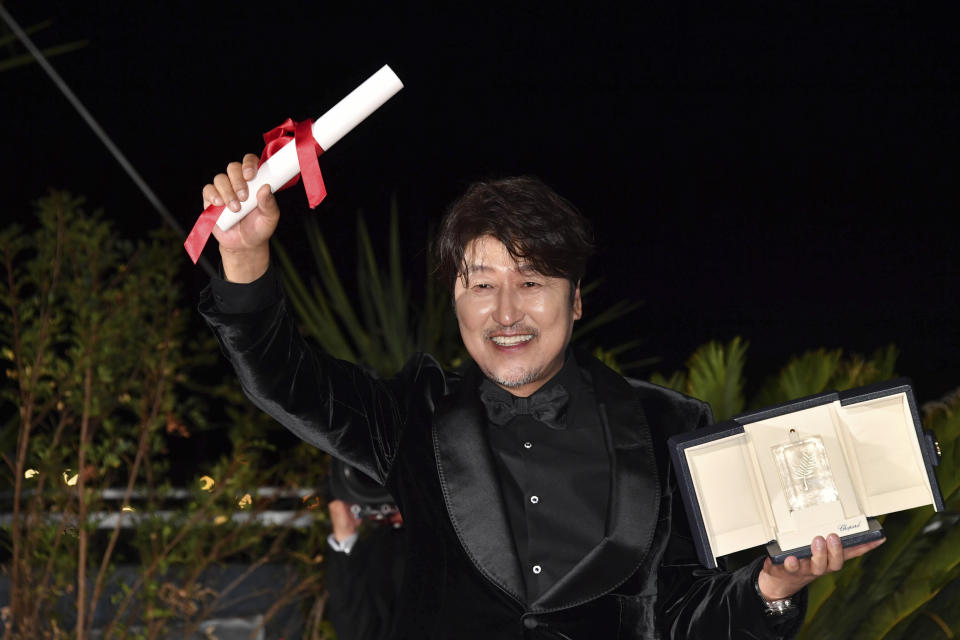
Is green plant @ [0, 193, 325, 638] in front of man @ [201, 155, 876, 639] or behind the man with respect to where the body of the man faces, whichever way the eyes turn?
behind

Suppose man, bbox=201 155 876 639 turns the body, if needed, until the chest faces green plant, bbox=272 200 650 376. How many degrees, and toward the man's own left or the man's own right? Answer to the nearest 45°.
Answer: approximately 180°

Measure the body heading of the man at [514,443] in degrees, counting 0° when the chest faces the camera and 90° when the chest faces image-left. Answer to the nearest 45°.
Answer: approximately 0°
